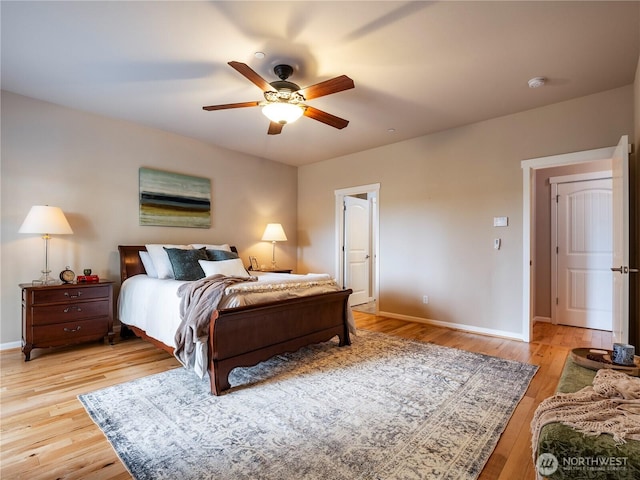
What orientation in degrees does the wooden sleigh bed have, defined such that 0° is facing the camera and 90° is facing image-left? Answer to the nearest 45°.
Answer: approximately 315°

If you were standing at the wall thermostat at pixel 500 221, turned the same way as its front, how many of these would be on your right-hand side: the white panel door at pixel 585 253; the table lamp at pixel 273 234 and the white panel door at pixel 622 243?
1

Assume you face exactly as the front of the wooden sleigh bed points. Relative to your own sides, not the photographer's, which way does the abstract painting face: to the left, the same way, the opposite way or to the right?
the same way

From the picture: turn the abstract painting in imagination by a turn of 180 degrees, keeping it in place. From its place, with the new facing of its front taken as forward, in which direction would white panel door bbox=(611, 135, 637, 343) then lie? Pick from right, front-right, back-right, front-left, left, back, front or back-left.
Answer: back

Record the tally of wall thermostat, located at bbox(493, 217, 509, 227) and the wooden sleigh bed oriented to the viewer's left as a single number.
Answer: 0

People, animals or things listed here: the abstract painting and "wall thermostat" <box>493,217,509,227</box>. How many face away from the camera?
0

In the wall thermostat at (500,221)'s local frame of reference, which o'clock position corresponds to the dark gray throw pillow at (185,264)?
The dark gray throw pillow is roughly at 2 o'clock from the wall thermostat.

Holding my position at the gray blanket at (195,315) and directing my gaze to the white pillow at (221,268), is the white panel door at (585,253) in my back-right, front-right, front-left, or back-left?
front-right

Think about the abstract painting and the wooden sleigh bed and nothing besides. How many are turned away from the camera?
0

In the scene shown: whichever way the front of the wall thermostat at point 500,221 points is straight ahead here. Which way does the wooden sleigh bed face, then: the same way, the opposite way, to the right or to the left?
to the left

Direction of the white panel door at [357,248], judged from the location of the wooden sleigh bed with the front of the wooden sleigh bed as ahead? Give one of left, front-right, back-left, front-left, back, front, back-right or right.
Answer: left

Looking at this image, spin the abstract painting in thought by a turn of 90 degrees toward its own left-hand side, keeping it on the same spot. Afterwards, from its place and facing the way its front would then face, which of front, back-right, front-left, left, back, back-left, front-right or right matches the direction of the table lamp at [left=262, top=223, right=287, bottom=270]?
front-right

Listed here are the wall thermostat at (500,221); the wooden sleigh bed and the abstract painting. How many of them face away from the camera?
0

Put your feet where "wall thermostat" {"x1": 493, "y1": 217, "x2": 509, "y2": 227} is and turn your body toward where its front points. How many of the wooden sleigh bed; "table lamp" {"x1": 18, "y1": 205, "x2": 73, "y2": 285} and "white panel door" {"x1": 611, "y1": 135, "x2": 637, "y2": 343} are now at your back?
0

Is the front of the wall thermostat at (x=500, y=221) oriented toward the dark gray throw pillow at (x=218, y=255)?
no

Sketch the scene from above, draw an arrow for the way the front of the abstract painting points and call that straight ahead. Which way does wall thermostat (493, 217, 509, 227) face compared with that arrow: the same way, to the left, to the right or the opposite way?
to the right

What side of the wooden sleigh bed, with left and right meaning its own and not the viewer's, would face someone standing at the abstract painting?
back

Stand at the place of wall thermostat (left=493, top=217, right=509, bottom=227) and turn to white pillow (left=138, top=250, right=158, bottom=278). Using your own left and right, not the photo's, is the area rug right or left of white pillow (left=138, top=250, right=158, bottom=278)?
left

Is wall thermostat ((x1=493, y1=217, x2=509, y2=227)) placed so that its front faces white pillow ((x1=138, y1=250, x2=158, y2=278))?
no

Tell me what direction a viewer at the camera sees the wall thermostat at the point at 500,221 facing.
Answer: facing the viewer

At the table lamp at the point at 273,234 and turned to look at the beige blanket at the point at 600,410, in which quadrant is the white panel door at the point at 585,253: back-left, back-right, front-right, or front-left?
front-left
